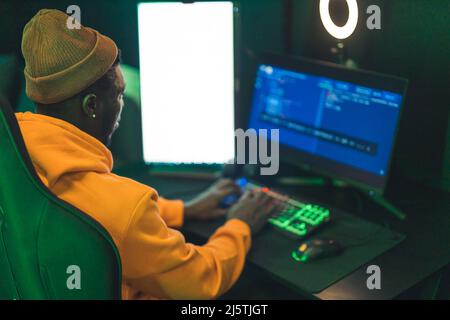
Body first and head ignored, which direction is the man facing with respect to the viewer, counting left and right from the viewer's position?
facing away from the viewer and to the right of the viewer

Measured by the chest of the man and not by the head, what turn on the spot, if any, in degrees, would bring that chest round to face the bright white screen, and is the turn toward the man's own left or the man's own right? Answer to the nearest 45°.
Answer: approximately 45° to the man's own left

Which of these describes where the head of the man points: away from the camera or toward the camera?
away from the camera

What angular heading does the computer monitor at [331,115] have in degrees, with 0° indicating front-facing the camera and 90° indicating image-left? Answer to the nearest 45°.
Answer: approximately 45°

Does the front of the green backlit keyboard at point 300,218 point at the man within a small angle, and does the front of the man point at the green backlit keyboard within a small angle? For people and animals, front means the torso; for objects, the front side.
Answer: yes

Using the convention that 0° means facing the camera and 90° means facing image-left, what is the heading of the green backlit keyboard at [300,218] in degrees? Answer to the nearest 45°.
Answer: approximately 45°

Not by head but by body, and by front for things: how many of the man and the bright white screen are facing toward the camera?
1

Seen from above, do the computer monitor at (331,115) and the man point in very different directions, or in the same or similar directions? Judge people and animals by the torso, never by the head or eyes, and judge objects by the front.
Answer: very different directions
